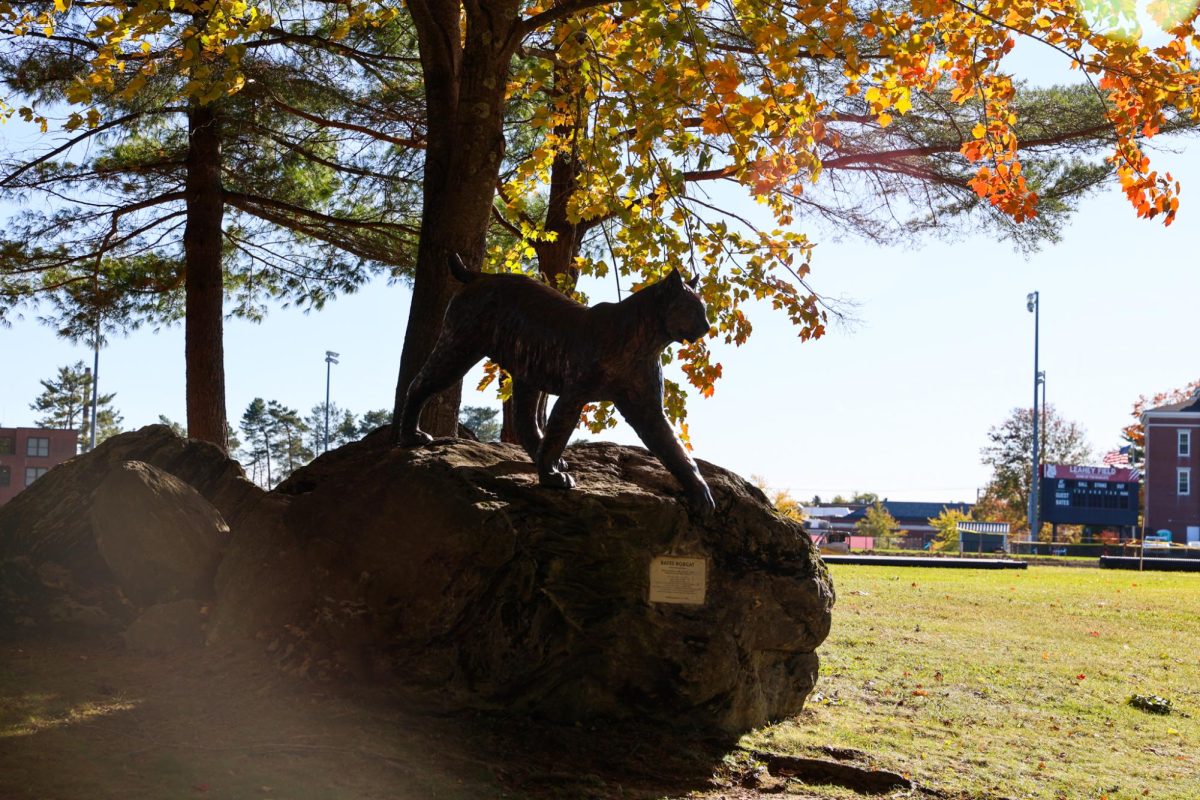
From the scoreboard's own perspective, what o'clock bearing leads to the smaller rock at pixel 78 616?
The smaller rock is roughly at 12 o'clock from the scoreboard.

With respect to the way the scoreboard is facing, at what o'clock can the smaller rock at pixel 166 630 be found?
The smaller rock is roughly at 12 o'clock from the scoreboard.

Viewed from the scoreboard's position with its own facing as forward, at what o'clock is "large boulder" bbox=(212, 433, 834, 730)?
The large boulder is roughly at 12 o'clock from the scoreboard.

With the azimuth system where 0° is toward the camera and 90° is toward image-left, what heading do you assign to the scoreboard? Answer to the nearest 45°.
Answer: approximately 0°

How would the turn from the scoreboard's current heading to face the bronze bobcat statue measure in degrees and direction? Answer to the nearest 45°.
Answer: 0° — it already faces it

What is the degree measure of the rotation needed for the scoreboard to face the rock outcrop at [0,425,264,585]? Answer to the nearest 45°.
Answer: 0° — it already faces it

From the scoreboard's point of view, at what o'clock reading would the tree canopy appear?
The tree canopy is roughly at 12 o'clock from the scoreboard.

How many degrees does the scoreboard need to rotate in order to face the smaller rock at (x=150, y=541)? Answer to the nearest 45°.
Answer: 0° — it already faces it
